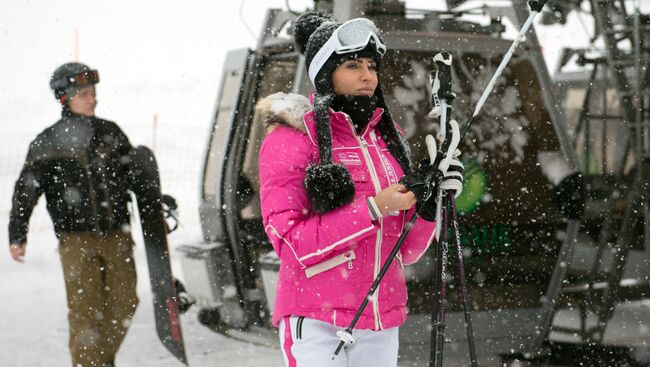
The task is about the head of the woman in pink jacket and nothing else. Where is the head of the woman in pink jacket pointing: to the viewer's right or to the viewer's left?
to the viewer's right

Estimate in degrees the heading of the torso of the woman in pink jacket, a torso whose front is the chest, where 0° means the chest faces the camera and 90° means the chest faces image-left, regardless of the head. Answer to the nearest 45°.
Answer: approximately 315°

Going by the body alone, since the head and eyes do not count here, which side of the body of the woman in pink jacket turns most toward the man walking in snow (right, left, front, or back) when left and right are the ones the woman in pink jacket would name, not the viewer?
back

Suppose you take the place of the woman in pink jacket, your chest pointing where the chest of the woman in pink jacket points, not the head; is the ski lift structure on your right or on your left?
on your left
